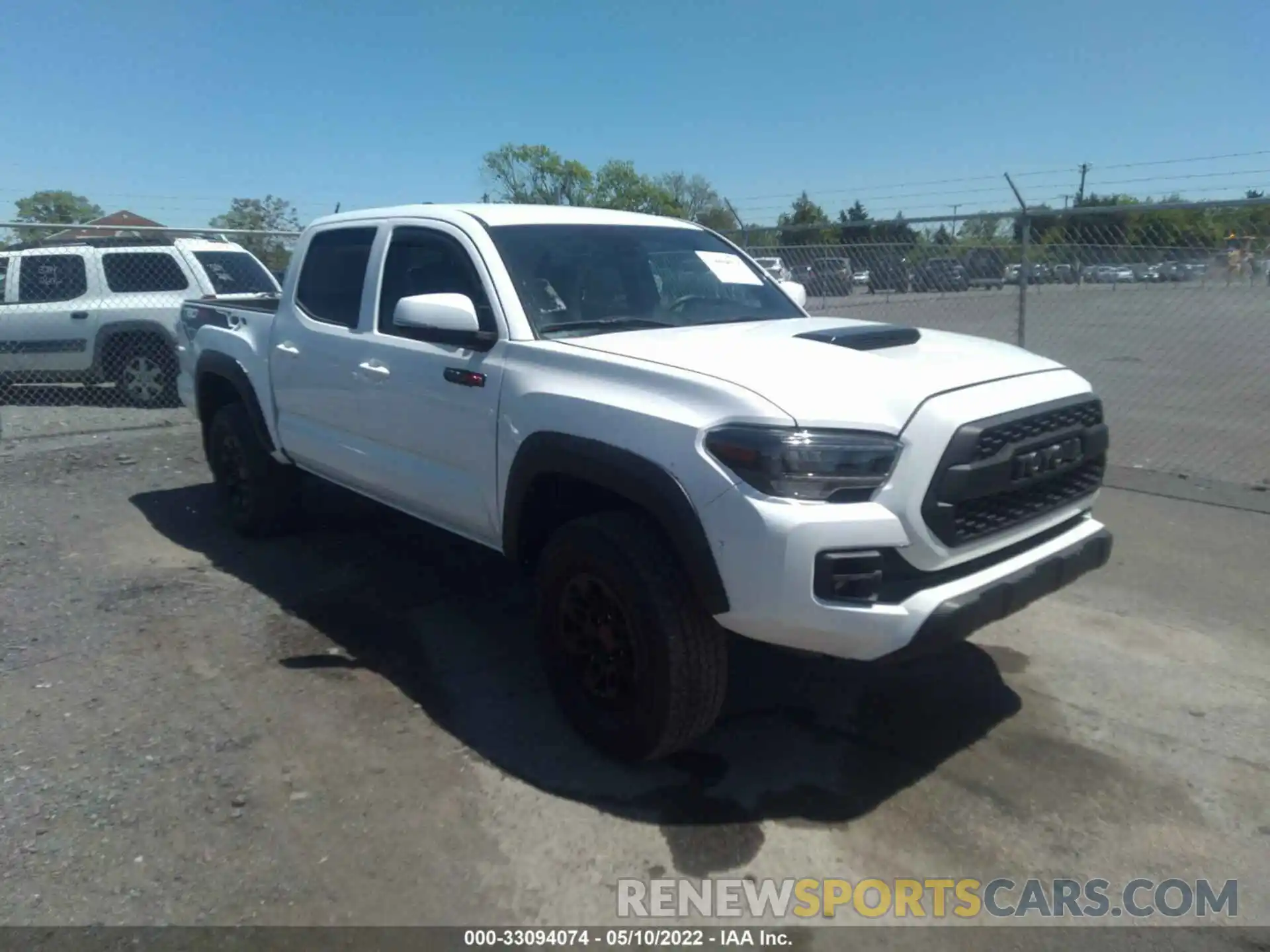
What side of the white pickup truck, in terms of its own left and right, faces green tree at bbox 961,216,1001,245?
left

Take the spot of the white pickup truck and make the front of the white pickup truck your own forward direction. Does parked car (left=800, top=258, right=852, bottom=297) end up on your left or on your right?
on your left

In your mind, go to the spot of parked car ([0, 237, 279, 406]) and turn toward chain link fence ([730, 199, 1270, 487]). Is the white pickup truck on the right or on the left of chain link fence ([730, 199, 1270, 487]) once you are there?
right

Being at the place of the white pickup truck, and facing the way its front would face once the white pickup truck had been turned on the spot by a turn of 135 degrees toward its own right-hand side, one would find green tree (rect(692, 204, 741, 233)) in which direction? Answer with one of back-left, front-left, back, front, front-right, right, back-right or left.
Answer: right

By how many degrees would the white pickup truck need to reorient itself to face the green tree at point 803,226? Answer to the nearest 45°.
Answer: approximately 135° to its left

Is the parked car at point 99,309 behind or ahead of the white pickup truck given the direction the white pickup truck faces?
behind

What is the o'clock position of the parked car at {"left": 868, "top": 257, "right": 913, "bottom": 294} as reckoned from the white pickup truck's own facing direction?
The parked car is roughly at 8 o'clock from the white pickup truck.

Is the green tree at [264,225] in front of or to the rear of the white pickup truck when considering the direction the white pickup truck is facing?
to the rear

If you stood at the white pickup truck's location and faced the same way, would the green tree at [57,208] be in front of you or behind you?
behind

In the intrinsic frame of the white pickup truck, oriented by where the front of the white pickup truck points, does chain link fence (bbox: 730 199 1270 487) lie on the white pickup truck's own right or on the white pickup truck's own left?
on the white pickup truck's own left

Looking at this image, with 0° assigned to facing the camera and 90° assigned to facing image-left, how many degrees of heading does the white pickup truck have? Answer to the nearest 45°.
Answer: approximately 315°
